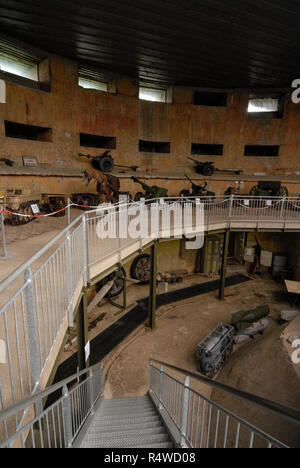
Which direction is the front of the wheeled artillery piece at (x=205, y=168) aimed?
to the viewer's left

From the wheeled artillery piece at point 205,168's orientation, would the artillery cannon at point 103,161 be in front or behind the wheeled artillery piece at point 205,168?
in front

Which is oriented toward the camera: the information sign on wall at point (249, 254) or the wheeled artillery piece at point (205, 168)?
the information sign on wall

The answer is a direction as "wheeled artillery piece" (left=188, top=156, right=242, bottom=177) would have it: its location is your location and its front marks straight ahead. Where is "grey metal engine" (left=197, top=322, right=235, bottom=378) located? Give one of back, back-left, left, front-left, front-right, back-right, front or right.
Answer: left

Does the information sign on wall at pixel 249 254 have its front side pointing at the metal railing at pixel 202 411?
yes

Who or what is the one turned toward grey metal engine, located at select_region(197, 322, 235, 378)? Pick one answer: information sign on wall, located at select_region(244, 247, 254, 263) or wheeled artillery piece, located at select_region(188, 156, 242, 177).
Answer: the information sign on wall

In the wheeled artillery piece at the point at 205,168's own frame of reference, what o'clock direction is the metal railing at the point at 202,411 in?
The metal railing is roughly at 9 o'clock from the wheeled artillery piece.

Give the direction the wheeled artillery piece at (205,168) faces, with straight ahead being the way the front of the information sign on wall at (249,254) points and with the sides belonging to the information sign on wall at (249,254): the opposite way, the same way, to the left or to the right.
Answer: to the right

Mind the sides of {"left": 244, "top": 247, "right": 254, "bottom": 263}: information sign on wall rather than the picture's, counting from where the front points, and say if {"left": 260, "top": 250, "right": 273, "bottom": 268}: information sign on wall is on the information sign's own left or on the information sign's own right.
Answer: on the information sign's own left

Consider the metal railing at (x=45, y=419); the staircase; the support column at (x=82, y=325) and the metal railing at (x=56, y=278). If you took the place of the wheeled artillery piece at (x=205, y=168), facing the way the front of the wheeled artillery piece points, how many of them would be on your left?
4

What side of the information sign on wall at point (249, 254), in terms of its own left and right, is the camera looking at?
front

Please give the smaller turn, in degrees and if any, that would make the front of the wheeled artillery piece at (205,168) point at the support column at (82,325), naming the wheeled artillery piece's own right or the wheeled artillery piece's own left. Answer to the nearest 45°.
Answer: approximately 90° to the wheeled artillery piece's own left

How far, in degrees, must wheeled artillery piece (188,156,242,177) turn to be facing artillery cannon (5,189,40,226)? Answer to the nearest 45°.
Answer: approximately 45° to its left

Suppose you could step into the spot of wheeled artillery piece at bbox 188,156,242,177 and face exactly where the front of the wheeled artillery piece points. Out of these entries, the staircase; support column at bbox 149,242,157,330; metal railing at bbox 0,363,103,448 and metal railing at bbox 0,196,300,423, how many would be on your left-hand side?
4

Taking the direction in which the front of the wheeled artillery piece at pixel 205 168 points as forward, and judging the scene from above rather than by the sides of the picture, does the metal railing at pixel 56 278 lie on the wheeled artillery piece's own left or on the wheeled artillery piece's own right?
on the wheeled artillery piece's own left

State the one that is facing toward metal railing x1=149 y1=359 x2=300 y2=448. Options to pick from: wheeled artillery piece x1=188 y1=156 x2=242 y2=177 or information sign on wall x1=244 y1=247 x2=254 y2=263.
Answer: the information sign on wall
